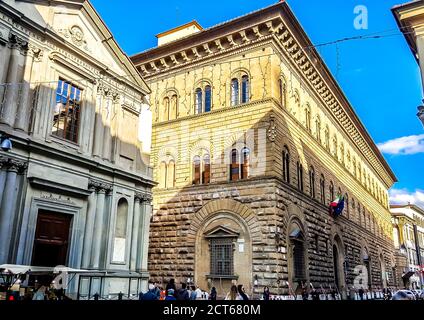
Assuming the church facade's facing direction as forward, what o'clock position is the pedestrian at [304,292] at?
The pedestrian is roughly at 10 o'clock from the church facade.

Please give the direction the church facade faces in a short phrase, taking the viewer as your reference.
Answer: facing the viewer and to the right of the viewer

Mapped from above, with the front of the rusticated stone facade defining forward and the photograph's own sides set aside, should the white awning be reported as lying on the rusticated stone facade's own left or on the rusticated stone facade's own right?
on the rusticated stone facade's own right

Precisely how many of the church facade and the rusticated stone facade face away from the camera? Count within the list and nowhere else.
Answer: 0
